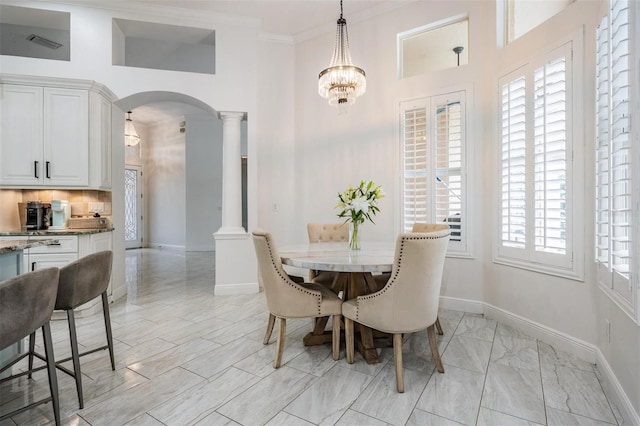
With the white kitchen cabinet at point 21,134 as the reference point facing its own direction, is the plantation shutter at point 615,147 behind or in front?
in front

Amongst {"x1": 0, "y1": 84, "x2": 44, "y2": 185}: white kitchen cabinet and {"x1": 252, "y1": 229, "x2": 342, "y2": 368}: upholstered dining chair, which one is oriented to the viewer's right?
the upholstered dining chair

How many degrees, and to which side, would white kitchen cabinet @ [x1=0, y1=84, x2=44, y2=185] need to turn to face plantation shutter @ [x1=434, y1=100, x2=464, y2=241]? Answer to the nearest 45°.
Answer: approximately 45° to its left

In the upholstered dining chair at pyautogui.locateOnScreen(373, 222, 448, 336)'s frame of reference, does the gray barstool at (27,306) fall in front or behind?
in front

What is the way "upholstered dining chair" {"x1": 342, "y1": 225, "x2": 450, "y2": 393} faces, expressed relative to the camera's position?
facing away from the viewer and to the left of the viewer

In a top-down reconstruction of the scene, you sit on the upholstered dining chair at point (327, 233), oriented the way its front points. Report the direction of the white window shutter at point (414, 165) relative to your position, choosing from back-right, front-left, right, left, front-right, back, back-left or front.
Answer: left

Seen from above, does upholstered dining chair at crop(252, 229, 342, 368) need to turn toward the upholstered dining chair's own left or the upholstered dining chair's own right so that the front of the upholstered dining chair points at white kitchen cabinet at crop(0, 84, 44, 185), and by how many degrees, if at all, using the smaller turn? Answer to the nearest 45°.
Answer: approximately 135° to the upholstered dining chair's own left

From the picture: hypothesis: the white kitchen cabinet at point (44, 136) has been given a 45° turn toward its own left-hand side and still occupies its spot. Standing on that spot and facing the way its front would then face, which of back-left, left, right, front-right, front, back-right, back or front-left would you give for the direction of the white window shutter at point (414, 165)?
front

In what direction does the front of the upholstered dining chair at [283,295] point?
to the viewer's right

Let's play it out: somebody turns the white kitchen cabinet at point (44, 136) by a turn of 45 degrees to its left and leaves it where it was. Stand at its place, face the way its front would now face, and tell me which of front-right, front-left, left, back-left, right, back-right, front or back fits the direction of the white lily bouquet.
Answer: front

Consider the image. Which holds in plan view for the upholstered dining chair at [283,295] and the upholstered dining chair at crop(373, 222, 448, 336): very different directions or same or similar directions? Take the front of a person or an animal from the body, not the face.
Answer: very different directions
